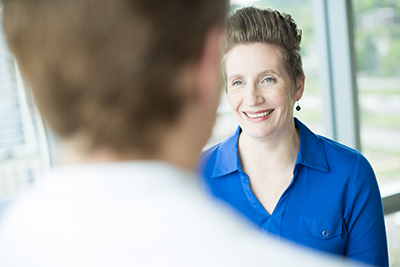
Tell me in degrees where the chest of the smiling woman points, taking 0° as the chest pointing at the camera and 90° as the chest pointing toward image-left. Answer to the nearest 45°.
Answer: approximately 45°

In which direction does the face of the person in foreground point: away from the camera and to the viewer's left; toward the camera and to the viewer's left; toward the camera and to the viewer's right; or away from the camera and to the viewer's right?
away from the camera and to the viewer's right

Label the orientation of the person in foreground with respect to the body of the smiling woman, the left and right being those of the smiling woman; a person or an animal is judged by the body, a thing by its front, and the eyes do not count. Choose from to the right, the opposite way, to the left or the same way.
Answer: the opposite way

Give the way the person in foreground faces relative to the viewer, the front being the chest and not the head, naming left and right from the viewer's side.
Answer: facing away from the viewer and to the right of the viewer

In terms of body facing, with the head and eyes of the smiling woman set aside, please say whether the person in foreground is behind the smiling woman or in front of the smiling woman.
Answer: in front

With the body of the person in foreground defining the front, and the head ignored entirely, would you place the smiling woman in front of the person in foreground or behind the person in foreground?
in front
